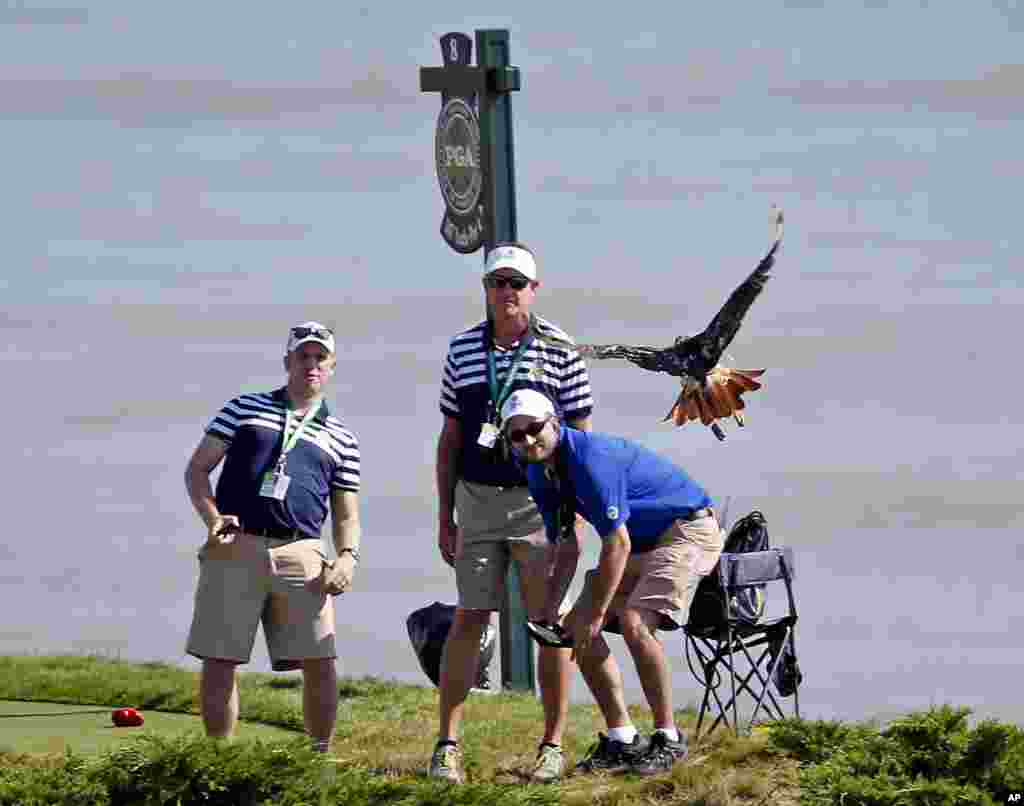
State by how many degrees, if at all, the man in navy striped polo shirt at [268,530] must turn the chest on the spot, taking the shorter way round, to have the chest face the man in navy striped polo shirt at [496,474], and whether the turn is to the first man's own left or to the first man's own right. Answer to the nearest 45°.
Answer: approximately 90° to the first man's own left

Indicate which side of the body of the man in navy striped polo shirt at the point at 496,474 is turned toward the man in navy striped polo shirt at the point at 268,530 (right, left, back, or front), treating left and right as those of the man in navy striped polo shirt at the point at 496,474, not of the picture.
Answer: right

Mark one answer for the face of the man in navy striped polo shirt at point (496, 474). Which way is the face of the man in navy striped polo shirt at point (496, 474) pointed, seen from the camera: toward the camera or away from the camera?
toward the camera

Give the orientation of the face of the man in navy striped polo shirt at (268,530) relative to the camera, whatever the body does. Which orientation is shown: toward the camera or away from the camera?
toward the camera

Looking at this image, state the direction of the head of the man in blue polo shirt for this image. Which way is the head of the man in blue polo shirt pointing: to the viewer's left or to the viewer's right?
to the viewer's left

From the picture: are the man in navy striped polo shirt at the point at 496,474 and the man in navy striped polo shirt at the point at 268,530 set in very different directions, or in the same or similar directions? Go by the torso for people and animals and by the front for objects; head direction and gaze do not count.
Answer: same or similar directions

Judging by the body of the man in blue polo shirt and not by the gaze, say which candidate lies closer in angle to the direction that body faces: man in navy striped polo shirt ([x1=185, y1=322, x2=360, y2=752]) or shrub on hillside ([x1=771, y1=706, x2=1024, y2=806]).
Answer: the man in navy striped polo shirt

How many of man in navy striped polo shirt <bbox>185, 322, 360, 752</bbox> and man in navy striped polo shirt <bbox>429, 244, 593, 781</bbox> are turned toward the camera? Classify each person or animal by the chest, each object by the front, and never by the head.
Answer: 2

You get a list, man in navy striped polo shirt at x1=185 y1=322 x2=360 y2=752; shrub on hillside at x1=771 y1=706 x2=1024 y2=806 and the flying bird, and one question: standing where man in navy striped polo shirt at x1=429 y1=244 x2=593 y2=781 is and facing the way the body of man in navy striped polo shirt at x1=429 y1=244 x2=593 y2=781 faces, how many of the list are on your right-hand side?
1

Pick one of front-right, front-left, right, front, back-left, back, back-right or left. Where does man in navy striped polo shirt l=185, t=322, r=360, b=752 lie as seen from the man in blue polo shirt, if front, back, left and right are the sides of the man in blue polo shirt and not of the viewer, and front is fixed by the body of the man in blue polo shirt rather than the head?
front-right

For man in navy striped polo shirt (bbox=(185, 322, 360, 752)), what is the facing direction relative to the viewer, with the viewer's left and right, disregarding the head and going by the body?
facing the viewer
